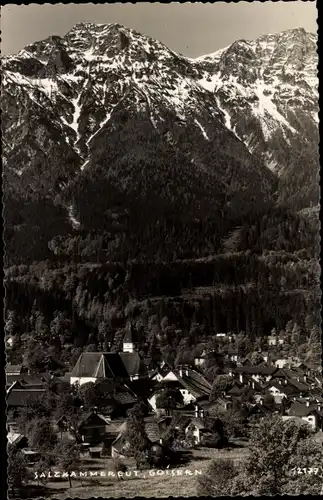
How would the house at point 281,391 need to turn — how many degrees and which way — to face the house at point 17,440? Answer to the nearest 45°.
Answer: approximately 45° to its right

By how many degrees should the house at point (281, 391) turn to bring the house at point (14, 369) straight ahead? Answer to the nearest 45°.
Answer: approximately 45° to its right

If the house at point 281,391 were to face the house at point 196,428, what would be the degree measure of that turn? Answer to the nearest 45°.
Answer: approximately 45° to its right

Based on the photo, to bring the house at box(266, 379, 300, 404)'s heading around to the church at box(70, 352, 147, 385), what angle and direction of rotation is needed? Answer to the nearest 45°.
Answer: approximately 45° to its right
